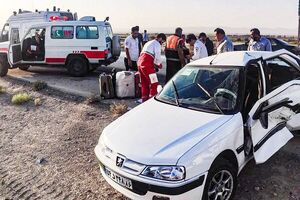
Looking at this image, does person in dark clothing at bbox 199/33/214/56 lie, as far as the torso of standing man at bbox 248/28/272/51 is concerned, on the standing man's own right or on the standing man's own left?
on the standing man's own right

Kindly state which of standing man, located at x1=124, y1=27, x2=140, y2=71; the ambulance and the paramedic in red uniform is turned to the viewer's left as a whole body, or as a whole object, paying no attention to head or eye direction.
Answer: the ambulance

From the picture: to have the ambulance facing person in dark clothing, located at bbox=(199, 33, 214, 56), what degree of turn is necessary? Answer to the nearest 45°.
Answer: approximately 135° to its left

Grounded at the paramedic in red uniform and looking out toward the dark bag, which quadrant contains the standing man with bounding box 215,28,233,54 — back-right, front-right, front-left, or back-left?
back-right

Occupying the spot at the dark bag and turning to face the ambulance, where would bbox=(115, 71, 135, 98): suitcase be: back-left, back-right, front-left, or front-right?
back-right
